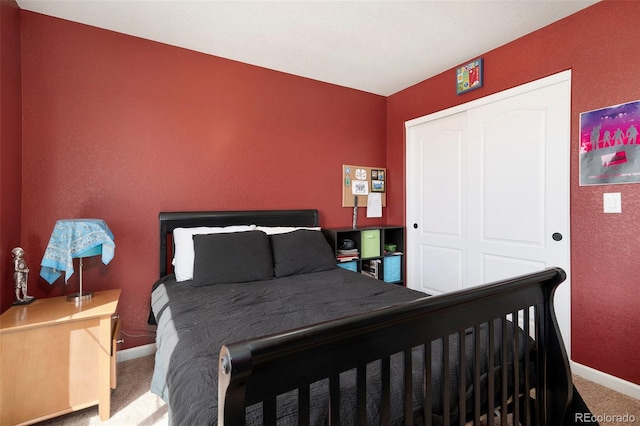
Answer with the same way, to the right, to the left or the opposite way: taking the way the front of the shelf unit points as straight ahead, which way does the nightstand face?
to the left

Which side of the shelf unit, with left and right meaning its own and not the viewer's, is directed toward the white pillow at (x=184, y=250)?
right

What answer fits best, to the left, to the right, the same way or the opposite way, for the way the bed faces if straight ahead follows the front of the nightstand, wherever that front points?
to the right

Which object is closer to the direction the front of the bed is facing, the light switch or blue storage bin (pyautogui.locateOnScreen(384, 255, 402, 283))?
the light switch

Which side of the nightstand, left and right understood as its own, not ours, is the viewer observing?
right

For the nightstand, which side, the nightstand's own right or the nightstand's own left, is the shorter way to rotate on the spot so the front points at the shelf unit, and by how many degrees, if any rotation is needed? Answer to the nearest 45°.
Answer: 0° — it already faces it

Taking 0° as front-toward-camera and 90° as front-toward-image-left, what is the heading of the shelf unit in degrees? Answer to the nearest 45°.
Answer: approximately 315°
